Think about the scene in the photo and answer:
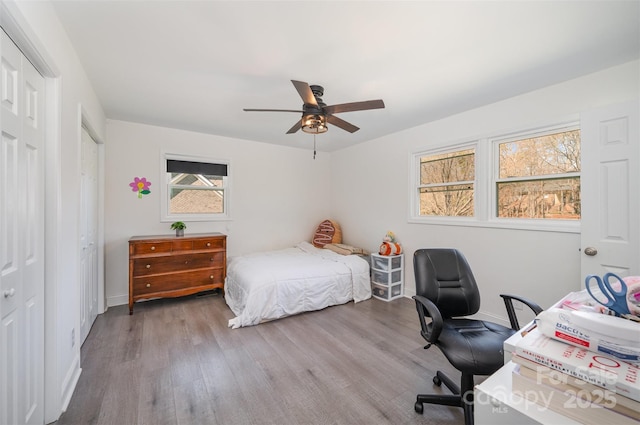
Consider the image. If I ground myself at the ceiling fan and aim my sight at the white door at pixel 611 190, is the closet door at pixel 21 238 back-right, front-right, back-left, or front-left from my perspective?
back-right

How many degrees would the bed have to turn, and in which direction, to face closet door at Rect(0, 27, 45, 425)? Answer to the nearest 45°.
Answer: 0° — it already faces it

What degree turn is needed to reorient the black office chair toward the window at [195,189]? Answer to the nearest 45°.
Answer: approximately 135° to its right

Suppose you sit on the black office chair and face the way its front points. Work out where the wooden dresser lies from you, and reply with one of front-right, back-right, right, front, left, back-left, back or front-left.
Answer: back-right

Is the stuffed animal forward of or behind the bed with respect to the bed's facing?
behind

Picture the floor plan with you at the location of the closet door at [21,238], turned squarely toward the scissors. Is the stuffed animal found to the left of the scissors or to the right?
left

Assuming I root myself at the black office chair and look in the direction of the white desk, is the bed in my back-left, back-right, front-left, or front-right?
back-right

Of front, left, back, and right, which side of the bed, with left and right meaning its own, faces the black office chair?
left
